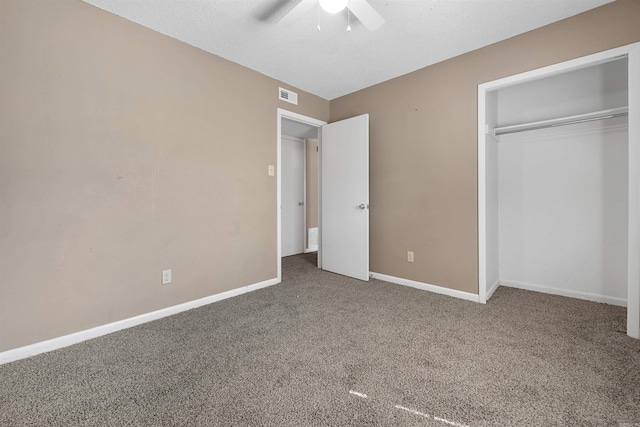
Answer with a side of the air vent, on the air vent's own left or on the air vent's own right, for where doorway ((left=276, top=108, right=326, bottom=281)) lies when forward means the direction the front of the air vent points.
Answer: on the air vent's own left

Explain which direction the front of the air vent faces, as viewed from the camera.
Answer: facing the viewer and to the right of the viewer

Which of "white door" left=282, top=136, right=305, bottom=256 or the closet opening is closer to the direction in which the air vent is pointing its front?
the closet opening

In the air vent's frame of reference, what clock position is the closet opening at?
The closet opening is roughly at 11 o'clock from the air vent.

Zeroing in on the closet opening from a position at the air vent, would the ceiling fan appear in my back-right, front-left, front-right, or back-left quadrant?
front-right

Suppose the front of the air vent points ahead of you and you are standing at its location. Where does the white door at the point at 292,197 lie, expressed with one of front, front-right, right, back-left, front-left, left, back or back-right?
back-left

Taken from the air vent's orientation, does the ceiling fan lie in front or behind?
in front
